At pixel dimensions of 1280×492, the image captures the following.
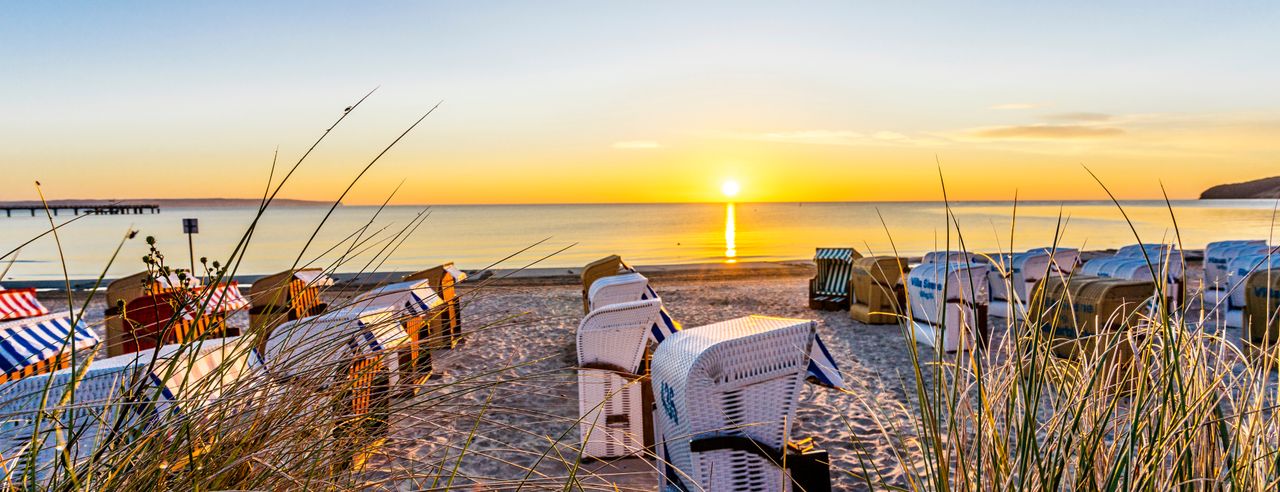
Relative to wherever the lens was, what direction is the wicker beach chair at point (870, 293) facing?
facing away from the viewer and to the right of the viewer

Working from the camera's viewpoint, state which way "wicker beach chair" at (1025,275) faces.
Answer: facing away from the viewer and to the right of the viewer

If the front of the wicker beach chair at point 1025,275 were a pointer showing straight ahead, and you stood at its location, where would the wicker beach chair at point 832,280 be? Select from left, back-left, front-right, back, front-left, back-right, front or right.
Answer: back-left

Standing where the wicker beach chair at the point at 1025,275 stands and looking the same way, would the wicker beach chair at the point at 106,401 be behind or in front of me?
behind

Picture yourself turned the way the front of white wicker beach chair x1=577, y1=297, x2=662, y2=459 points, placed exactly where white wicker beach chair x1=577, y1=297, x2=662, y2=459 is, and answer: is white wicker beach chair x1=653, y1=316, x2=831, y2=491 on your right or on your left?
on your right

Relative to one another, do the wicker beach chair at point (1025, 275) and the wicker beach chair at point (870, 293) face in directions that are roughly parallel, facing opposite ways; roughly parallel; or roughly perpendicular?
roughly parallel

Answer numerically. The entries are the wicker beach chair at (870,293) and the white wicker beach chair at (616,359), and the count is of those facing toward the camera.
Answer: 0

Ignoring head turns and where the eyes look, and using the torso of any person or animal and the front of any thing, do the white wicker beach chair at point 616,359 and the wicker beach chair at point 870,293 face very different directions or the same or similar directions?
same or similar directions

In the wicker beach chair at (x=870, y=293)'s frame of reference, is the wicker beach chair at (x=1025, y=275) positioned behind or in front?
in front
